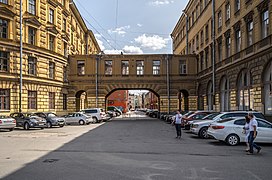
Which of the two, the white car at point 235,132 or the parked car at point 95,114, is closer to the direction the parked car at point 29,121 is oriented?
the white car

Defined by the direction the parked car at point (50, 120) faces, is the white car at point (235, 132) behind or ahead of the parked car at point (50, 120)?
ahead

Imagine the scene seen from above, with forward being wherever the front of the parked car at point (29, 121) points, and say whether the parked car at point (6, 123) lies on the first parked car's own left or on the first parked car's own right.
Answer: on the first parked car's own right

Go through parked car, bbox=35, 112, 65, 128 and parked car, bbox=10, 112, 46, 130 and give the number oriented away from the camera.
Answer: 0

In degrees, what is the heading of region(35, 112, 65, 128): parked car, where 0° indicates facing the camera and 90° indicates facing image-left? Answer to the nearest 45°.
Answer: approximately 315°

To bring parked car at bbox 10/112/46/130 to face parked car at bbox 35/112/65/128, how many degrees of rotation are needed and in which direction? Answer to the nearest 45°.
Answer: approximately 90° to its left
